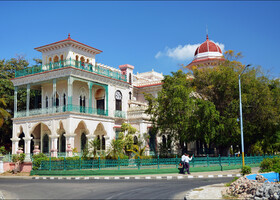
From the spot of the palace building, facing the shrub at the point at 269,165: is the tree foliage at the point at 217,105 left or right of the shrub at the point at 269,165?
left

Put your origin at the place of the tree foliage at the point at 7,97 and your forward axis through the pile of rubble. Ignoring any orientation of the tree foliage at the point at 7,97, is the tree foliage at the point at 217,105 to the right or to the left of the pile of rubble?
left
